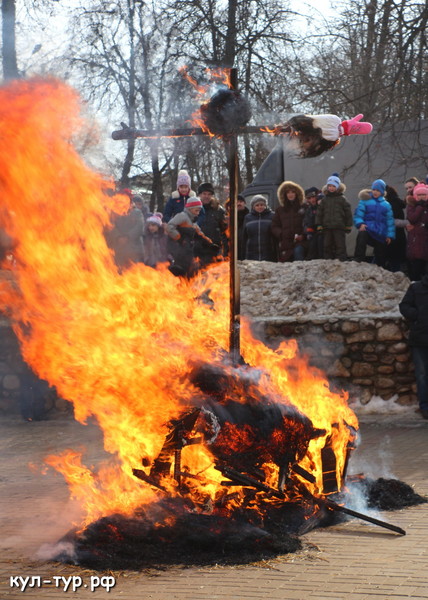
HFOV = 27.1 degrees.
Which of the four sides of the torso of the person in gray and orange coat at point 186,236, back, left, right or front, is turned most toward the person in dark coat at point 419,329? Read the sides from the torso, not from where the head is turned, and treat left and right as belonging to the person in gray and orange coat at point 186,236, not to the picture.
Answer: front

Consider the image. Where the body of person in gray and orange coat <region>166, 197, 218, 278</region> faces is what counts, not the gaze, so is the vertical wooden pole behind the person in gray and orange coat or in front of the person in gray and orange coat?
in front

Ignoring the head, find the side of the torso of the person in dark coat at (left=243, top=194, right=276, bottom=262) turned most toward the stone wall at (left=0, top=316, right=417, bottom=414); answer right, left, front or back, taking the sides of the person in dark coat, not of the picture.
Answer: front

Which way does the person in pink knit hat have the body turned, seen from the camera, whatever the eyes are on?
toward the camera

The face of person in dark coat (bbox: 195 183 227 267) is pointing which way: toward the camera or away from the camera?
toward the camera

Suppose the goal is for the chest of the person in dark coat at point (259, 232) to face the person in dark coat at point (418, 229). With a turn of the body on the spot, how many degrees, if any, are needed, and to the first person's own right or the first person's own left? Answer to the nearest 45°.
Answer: approximately 45° to the first person's own left

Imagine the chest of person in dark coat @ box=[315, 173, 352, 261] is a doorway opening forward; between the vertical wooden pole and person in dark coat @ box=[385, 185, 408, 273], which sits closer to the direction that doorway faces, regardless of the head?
the vertical wooden pole

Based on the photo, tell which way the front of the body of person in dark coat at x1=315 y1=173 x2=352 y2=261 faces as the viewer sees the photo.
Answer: toward the camera

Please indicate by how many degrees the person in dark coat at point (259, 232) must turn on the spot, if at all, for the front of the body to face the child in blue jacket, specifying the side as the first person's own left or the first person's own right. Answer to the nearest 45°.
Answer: approximately 45° to the first person's own left

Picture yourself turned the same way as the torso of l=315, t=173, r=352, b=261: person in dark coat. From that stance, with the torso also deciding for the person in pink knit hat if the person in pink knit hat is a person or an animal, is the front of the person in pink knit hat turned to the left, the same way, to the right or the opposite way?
the same way

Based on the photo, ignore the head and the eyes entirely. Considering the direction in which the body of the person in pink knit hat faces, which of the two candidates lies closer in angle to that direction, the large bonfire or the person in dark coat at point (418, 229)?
the large bonfire

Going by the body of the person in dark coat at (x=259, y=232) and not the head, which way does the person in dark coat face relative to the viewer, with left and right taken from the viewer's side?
facing the viewer

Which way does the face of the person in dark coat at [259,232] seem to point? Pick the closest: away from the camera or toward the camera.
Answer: toward the camera

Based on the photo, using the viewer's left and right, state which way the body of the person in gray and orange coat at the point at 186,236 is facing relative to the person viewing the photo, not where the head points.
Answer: facing the viewer and to the right of the viewer
